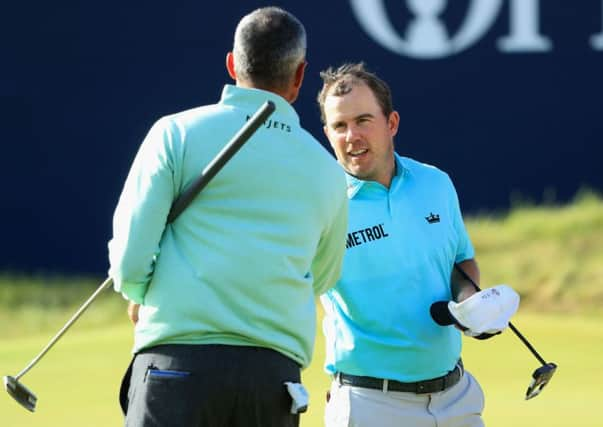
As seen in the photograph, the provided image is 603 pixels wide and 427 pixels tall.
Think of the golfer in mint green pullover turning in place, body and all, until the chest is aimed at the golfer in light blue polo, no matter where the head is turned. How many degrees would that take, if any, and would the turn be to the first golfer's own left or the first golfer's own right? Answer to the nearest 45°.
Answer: approximately 45° to the first golfer's own right

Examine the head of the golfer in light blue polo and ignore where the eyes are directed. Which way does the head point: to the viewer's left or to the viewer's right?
to the viewer's left

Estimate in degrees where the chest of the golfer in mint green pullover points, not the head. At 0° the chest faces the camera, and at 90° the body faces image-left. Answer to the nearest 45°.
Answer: approximately 180°
